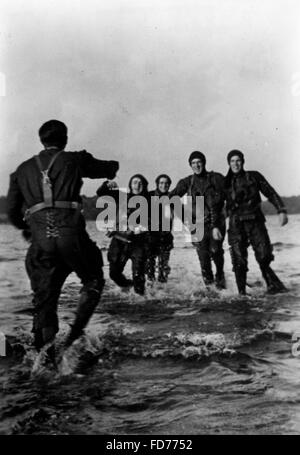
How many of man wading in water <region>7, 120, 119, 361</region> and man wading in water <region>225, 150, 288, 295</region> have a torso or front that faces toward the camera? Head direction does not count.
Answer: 1

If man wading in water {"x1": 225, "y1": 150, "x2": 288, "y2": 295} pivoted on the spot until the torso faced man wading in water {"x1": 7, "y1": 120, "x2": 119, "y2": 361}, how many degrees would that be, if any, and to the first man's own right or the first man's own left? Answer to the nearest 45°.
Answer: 0° — they already face them

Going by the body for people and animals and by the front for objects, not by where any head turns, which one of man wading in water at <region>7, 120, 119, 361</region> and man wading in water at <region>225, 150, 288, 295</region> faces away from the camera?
man wading in water at <region>7, 120, 119, 361</region>

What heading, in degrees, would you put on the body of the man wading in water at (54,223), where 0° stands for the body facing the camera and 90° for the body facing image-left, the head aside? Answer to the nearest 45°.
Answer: approximately 180°

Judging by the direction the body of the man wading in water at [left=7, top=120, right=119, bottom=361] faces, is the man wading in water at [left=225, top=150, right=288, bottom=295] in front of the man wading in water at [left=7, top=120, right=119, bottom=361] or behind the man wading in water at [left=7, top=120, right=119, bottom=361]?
in front

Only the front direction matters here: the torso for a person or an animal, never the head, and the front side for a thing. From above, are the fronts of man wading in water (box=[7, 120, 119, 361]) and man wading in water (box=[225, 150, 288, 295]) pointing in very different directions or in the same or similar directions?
very different directions

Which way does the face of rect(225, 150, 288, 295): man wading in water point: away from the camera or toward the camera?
toward the camera

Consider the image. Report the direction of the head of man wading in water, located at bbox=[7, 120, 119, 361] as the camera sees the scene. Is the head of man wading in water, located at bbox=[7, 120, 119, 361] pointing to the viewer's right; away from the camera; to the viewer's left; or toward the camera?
away from the camera

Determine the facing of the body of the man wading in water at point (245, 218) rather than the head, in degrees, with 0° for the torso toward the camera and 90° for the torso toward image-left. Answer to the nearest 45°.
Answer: approximately 0°
